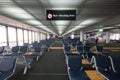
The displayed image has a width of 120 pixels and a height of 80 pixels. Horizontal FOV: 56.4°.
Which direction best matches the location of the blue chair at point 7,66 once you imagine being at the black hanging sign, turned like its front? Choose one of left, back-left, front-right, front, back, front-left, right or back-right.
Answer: front-right

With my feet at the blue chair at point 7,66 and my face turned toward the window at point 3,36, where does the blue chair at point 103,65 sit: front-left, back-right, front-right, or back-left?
back-right

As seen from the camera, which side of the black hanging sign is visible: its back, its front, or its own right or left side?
front

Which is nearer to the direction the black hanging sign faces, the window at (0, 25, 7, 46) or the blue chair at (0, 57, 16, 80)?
the blue chair

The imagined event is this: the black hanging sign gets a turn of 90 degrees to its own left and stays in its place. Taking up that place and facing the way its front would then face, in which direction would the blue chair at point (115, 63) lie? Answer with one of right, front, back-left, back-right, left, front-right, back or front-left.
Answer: front-right
